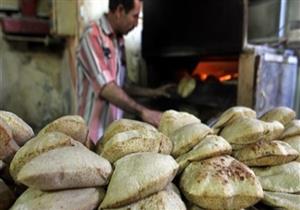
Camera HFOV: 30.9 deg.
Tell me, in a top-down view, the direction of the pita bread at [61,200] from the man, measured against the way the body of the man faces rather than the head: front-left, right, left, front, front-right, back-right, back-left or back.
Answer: right

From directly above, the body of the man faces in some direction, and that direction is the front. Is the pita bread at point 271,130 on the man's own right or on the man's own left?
on the man's own right

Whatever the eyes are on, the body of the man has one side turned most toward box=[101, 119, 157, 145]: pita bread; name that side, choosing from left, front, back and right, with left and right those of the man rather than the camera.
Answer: right

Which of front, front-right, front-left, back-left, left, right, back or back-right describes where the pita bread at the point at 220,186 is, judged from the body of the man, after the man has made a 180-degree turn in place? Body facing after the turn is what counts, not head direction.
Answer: left

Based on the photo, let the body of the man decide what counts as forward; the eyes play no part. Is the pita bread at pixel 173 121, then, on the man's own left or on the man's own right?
on the man's own right

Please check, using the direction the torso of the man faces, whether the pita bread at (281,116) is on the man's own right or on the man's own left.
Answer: on the man's own right

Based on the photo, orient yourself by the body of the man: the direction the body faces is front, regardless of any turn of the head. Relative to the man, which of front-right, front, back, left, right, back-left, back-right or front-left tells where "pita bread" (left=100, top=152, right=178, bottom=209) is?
right

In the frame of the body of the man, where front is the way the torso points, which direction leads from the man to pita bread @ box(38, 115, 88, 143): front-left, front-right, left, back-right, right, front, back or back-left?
right

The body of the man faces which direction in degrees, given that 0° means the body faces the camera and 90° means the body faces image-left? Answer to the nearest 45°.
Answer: approximately 270°

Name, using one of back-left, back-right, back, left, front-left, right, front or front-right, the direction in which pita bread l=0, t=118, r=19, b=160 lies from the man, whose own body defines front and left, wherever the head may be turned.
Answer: right

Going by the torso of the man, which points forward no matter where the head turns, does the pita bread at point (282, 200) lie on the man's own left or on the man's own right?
on the man's own right

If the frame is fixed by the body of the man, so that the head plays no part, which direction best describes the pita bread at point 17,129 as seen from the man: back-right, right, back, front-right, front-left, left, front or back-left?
right

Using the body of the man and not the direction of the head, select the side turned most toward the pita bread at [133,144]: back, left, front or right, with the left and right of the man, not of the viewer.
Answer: right

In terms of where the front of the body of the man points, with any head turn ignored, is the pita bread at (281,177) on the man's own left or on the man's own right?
on the man's own right

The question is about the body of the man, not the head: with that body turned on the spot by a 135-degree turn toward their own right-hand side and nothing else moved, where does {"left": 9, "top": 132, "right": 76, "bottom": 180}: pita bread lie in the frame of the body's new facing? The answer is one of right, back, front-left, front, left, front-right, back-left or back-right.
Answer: front-left
